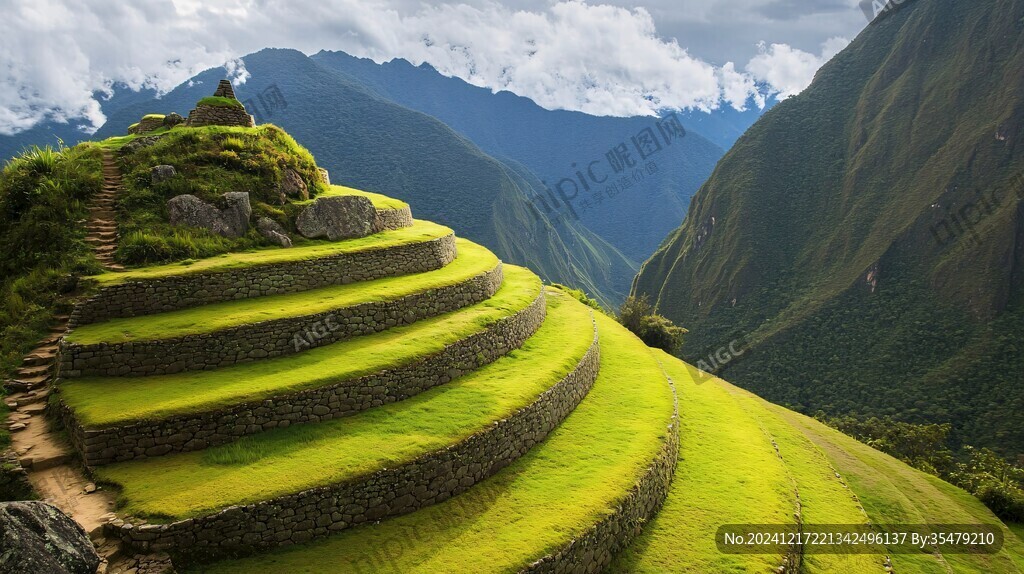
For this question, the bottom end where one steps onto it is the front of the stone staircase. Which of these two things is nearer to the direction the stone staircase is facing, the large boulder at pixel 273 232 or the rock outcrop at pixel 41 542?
the rock outcrop

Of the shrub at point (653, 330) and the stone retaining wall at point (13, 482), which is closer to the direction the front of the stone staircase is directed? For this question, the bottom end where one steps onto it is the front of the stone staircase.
the stone retaining wall

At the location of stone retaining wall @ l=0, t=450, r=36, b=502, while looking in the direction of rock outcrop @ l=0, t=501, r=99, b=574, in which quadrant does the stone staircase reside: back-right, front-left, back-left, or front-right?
back-left

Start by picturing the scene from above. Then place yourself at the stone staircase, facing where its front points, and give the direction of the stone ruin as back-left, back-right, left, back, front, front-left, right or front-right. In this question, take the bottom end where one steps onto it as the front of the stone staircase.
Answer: back-left

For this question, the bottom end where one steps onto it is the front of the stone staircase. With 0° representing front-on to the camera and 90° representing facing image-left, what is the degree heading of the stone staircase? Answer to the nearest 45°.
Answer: approximately 0°

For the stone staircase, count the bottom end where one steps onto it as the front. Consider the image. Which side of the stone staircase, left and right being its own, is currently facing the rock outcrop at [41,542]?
front

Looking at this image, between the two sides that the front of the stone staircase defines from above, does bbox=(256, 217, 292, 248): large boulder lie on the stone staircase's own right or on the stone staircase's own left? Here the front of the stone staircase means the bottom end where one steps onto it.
on the stone staircase's own left

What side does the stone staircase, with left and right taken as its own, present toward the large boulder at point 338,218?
left
